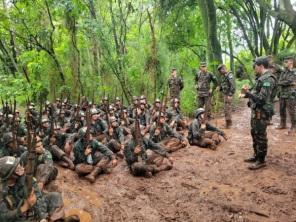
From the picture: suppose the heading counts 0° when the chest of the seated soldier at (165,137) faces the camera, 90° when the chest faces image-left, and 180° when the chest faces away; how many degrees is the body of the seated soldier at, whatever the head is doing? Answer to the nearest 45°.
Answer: approximately 315°

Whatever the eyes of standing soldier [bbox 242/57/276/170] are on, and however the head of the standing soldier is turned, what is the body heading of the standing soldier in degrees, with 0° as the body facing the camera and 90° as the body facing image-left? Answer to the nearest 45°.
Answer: approximately 90°

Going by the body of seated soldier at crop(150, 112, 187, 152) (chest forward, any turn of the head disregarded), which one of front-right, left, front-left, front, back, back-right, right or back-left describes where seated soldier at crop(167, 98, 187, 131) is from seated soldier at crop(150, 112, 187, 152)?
back-left

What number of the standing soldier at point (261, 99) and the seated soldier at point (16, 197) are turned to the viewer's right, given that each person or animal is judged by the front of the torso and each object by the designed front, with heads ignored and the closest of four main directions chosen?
1

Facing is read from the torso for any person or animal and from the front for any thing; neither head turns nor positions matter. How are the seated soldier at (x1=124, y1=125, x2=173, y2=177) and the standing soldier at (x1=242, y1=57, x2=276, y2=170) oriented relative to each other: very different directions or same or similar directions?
very different directions

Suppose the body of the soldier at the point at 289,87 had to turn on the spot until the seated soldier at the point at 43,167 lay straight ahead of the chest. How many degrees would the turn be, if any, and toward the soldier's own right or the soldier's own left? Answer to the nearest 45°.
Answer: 0° — they already face them

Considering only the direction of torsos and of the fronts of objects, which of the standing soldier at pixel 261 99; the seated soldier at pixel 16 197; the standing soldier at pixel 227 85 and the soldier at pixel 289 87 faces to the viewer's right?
the seated soldier

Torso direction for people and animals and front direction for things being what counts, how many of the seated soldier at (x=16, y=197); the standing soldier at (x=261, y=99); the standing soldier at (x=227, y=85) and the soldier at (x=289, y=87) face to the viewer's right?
1

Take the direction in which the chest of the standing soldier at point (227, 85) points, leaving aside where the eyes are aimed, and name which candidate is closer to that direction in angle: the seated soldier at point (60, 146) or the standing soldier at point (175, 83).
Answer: the seated soldier

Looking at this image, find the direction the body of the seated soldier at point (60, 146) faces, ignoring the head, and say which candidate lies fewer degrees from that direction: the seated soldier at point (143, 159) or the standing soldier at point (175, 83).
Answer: the seated soldier

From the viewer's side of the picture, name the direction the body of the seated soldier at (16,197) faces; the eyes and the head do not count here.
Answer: to the viewer's right

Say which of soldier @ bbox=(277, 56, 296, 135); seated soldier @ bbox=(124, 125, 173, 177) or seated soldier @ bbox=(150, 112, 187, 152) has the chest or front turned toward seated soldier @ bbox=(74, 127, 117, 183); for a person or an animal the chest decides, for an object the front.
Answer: the soldier

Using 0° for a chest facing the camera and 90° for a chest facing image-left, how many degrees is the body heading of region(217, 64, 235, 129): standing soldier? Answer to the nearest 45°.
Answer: approximately 45°
